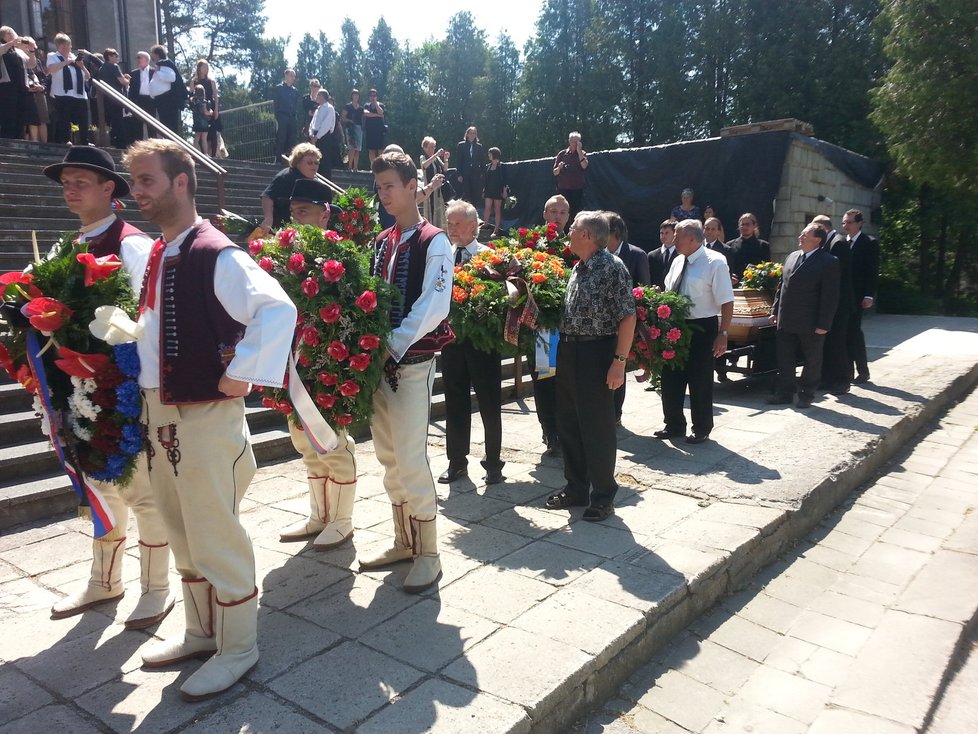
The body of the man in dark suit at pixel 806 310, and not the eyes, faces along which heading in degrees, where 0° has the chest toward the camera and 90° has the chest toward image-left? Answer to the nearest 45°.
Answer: approximately 45°

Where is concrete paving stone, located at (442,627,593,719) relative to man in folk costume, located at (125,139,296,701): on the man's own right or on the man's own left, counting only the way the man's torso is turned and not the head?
on the man's own left

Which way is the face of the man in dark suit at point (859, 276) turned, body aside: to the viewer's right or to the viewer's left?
to the viewer's left

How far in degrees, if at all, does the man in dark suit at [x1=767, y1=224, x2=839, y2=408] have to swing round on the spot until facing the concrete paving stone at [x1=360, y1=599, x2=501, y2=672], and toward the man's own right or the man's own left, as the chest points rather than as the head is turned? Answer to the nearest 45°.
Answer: approximately 45° to the man's own left

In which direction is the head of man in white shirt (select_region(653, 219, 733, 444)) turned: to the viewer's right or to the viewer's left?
to the viewer's left

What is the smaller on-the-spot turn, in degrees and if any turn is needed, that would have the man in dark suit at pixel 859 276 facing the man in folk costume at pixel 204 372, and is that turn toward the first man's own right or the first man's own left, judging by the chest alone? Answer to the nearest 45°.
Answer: approximately 45° to the first man's own left

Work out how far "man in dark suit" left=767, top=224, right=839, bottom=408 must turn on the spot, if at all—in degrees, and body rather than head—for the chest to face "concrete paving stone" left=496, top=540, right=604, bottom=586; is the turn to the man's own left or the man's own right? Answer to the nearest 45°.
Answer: approximately 45° to the man's own left
